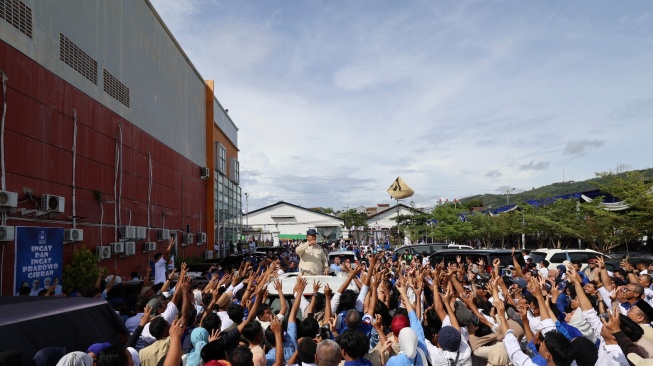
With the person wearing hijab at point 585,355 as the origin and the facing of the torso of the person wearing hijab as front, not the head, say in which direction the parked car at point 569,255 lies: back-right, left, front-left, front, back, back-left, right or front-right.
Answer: front-right

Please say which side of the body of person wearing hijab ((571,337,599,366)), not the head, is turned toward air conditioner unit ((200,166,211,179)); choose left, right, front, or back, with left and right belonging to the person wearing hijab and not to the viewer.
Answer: front

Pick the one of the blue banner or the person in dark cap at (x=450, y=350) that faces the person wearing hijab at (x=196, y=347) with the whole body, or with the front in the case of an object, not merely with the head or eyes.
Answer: the blue banner

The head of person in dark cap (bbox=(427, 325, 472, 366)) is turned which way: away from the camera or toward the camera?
away from the camera

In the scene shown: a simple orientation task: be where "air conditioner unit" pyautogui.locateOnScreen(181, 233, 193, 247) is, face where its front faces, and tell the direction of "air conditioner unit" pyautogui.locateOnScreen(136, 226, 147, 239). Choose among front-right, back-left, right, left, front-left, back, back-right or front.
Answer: front-right

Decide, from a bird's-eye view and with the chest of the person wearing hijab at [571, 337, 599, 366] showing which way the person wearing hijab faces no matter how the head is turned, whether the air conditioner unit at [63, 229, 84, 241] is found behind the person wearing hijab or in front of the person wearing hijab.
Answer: in front

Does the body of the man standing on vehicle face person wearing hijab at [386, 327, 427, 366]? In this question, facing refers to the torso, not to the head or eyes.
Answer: yes

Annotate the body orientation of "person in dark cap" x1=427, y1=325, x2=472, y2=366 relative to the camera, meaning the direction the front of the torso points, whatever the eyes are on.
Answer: away from the camera

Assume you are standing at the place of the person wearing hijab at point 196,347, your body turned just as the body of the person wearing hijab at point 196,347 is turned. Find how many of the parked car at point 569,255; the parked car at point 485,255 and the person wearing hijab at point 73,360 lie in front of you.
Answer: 2

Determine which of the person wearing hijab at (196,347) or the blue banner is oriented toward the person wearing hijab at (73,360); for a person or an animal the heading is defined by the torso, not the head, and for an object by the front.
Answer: the blue banner

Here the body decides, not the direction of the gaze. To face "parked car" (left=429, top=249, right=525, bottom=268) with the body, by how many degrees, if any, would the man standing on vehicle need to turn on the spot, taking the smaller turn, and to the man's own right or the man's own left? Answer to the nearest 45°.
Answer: approximately 135° to the man's own left

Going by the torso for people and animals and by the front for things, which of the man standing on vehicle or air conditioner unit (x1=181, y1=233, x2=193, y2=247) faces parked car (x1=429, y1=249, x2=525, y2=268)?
the air conditioner unit

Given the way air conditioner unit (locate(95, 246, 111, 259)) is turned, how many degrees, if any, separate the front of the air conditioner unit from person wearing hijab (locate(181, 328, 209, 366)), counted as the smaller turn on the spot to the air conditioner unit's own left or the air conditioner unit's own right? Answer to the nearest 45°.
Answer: approximately 45° to the air conditioner unit's own right

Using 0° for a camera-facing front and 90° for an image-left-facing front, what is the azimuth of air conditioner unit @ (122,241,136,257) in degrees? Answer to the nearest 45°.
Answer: approximately 315°
